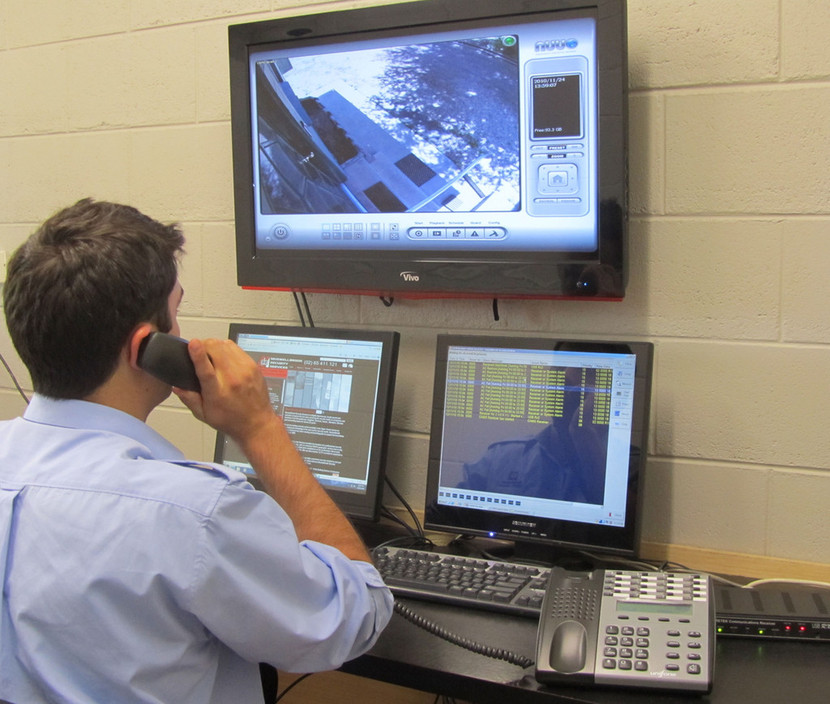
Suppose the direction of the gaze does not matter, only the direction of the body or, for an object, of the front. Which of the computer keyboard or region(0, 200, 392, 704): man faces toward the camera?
the computer keyboard

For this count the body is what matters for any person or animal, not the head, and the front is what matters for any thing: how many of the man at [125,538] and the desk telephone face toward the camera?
1

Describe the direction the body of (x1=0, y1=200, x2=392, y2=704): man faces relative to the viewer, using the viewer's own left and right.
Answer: facing away from the viewer and to the right of the viewer

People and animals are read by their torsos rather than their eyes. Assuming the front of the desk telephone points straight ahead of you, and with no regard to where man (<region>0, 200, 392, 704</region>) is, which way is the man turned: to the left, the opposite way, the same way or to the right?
the opposite way

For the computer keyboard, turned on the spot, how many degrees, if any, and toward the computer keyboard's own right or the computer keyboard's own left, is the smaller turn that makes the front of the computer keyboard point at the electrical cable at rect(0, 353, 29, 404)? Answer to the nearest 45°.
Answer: approximately 135° to the computer keyboard's own right

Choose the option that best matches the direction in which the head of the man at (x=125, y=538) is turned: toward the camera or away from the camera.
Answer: away from the camera

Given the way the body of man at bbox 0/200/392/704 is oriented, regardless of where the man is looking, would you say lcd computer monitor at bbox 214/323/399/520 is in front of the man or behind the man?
in front

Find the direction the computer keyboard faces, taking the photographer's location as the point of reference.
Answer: facing the viewer

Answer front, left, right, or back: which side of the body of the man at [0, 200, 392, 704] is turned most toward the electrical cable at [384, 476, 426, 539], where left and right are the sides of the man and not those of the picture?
front

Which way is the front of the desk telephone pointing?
toward the camera

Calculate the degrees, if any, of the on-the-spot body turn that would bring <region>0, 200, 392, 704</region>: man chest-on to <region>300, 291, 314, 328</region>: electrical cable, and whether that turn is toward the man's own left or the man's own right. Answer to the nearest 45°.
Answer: approximately 45° to the man's own left

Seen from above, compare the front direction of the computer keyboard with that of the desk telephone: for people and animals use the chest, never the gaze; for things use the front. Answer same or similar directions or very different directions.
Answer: same or similar directions
